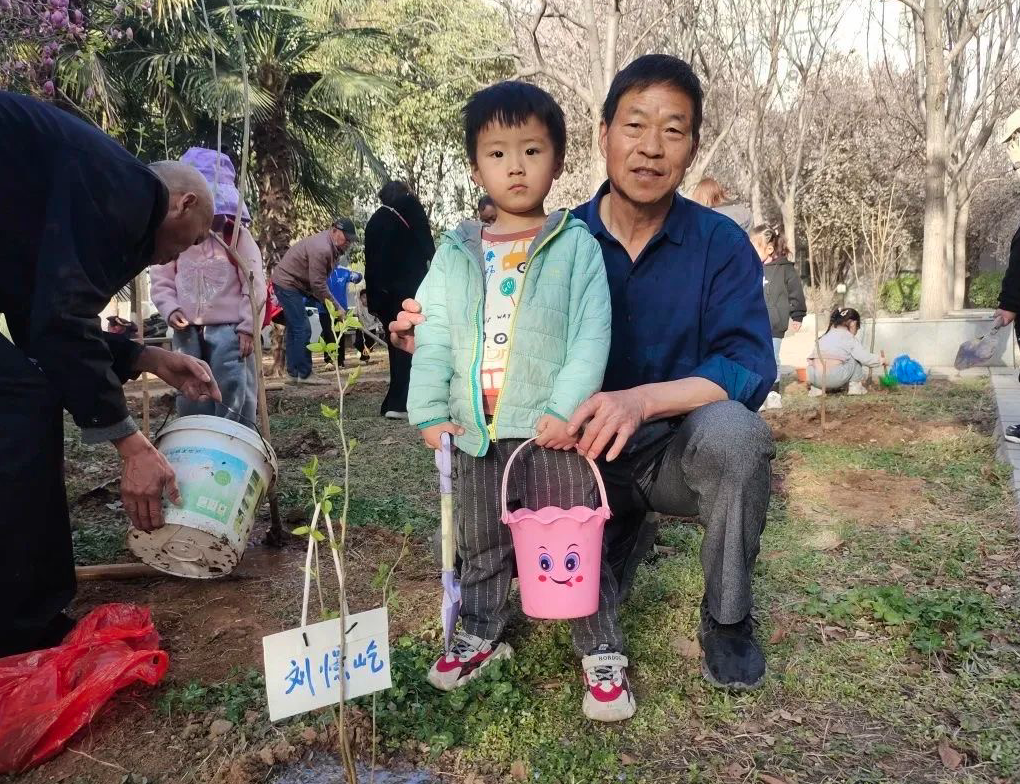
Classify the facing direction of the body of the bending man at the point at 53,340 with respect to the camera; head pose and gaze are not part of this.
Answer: to the viewer's right

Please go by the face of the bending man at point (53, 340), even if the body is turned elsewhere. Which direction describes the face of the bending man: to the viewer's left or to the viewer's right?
to the viewer's right

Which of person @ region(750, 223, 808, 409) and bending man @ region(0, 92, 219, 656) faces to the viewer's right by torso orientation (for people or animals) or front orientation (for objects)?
the bending man

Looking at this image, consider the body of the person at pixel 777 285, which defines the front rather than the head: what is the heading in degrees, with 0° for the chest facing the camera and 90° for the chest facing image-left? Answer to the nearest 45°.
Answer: approximately 45°

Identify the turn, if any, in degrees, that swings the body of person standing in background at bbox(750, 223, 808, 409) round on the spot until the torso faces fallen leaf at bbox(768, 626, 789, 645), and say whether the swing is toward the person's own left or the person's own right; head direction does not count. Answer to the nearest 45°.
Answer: approximately 45° to the person's own left

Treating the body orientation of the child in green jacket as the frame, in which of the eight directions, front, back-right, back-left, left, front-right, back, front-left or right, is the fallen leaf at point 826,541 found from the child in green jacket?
back-left

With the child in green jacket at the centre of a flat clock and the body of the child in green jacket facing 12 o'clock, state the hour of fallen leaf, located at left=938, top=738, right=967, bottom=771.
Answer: The fallen leaf is roughly at 10 o'clock from the child in green jacket.
